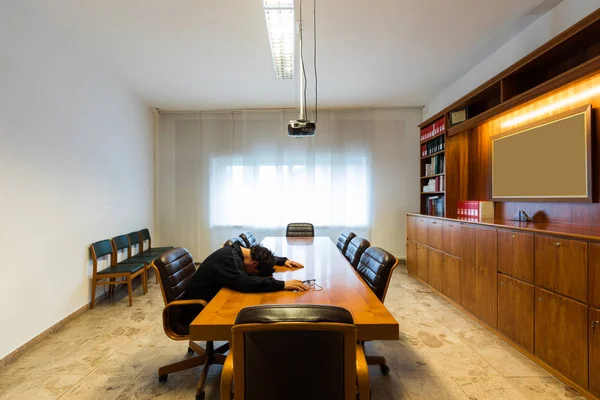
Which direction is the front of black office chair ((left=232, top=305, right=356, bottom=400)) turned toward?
away from the camera

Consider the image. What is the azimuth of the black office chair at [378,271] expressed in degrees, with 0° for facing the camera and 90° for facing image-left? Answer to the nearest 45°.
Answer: approximately 45°

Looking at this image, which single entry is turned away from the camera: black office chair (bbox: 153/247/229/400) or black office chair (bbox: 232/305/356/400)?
black office chair (bbox: 232/305/356/400)

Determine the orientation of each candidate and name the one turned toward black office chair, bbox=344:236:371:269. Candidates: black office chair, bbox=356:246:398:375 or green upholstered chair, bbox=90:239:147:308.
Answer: the green upholstered chair

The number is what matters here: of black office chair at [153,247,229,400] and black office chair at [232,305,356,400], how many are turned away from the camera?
1

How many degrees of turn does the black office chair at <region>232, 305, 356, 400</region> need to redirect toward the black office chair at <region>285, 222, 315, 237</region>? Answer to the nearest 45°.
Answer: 0° — it already faces it

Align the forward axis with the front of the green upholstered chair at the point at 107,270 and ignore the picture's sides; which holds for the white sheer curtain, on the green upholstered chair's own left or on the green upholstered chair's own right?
on the green upholstered chair's own left

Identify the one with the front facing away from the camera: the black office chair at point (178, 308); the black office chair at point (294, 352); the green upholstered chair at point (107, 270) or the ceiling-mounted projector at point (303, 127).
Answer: the black office chair at point (294, 352)

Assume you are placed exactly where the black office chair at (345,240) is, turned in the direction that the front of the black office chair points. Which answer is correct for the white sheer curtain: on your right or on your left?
on your right

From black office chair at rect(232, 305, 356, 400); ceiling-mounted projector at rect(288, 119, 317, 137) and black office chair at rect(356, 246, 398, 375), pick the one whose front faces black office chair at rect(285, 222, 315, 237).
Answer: black office chair at rect(232, 305, 356, 400)

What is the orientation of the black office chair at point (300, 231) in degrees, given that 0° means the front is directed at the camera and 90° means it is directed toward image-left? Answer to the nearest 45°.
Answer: approximately 0°

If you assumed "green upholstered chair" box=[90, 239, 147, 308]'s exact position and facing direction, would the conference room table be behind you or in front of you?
in front

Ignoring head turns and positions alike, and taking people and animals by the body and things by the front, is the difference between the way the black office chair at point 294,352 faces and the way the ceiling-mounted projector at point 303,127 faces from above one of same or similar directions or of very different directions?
very different directions
